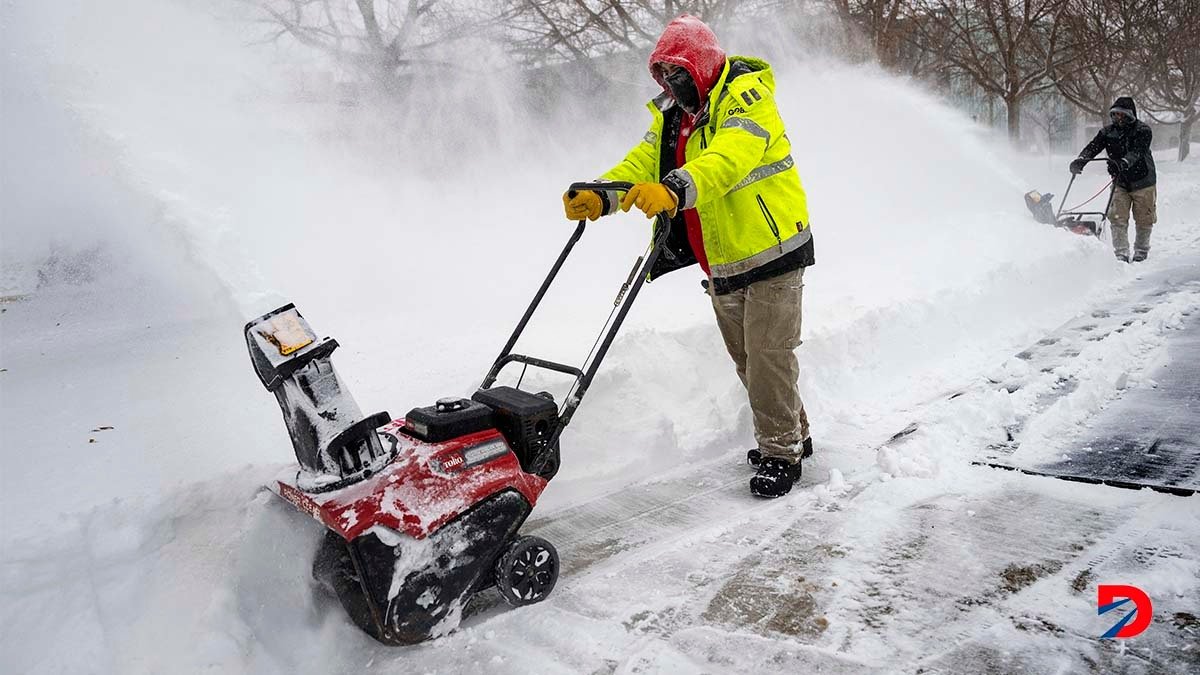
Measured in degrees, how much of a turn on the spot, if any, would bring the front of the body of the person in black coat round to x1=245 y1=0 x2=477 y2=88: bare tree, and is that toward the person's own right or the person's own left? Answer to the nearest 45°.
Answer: approximately 45° to the person's own right

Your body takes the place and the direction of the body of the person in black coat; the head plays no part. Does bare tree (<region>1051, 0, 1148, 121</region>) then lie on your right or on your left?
on your right

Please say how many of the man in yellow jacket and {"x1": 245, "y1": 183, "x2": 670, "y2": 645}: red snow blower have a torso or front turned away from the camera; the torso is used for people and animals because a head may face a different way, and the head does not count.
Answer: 0

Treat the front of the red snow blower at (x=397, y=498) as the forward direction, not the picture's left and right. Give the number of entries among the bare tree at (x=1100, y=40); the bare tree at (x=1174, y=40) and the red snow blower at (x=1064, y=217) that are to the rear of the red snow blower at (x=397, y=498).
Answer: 3

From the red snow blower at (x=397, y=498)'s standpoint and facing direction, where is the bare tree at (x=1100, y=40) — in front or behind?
behind

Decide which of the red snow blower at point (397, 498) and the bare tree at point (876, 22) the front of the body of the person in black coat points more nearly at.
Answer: the red snow blower

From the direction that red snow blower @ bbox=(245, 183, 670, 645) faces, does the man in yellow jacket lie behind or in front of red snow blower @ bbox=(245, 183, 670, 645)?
behind

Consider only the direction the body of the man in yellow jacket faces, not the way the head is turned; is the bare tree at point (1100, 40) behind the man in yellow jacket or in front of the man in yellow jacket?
behind

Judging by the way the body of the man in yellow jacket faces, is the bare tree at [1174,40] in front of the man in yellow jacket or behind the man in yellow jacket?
behind

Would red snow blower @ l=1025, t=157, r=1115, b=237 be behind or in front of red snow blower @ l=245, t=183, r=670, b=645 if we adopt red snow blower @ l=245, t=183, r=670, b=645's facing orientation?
behind

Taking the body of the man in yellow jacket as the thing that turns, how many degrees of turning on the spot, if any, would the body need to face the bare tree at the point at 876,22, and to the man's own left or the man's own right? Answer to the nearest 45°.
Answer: approximately 135° to the man's own right

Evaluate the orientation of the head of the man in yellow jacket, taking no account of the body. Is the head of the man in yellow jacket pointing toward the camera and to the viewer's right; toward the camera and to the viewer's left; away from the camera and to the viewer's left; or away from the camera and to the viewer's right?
toward the camera and to the viewer's left
